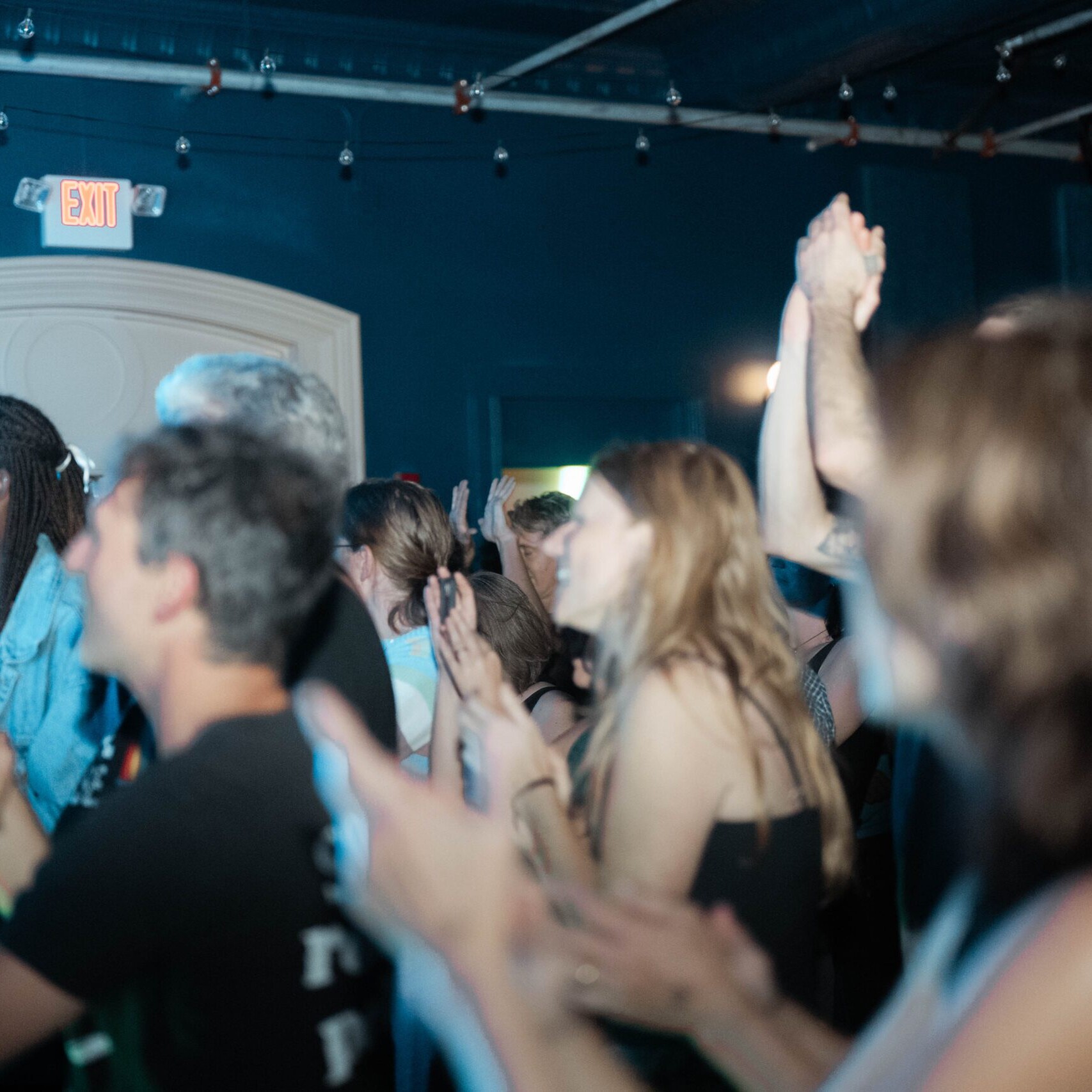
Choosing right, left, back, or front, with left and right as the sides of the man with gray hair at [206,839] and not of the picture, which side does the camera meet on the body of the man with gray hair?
left

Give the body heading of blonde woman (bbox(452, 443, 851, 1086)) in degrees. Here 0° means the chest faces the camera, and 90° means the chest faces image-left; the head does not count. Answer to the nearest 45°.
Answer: approximately 90°

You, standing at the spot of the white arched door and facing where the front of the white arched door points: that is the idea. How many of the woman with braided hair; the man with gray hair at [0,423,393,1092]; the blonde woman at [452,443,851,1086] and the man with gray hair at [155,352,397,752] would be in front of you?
4

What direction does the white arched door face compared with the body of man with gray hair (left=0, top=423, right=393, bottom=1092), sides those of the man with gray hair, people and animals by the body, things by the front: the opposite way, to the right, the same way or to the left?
to the left

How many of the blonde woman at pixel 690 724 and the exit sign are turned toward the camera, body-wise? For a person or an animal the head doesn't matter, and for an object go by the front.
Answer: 1

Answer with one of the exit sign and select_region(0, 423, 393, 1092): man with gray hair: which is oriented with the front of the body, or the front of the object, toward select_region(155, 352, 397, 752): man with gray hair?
the exit sign

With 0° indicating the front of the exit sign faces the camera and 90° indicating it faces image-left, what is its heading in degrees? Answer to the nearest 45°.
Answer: approximately 0°

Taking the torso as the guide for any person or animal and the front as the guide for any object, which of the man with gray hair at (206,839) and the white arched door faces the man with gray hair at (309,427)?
the white arched door

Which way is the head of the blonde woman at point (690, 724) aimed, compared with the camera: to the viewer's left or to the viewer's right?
to the viewer's left

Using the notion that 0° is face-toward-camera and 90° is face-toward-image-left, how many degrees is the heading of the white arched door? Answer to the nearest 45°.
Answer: approximately 0°

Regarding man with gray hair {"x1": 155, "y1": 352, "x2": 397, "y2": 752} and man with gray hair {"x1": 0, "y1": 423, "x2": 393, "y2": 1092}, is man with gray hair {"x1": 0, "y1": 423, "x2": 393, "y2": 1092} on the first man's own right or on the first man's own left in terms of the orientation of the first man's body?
on the first man's own left
